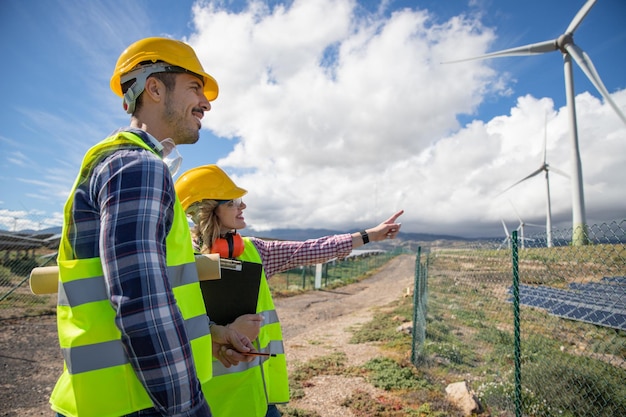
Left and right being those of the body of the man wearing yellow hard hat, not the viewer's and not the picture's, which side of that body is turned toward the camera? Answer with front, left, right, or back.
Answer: right

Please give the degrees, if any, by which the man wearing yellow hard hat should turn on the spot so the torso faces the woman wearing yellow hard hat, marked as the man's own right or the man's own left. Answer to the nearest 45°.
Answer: approximately 45° to the man's own left

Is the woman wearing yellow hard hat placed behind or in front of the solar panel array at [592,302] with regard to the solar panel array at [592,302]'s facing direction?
in front

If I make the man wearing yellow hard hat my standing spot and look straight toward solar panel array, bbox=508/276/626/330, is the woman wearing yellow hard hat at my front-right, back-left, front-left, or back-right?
front-left

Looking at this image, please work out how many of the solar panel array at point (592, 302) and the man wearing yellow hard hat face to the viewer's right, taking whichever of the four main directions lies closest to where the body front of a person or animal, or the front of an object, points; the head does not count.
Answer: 1

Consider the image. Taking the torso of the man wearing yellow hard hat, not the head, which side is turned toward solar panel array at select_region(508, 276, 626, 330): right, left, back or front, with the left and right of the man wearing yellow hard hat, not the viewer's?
front

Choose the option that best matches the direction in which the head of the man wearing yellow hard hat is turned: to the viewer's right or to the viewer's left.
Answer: to the viewer's right

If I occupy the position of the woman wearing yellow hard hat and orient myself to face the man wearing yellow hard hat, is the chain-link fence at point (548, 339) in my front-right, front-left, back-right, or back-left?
back-left

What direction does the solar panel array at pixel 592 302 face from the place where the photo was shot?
facing the viewer and to the left of the viewer

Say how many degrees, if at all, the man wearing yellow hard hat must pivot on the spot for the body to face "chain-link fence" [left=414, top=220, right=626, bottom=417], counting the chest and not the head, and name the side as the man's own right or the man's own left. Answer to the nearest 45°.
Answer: approximately 45° to the man's own left

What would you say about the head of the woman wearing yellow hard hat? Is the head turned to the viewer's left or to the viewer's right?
to the viewer's right

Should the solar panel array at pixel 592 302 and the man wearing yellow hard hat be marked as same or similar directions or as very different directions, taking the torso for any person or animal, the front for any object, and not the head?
very different directions

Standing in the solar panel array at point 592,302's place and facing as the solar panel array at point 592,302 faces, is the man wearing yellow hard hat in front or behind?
in front
